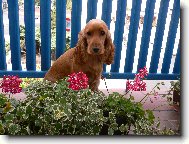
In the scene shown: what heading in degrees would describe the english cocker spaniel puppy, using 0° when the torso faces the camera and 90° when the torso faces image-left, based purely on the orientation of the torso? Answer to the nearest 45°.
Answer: approximately 315°
